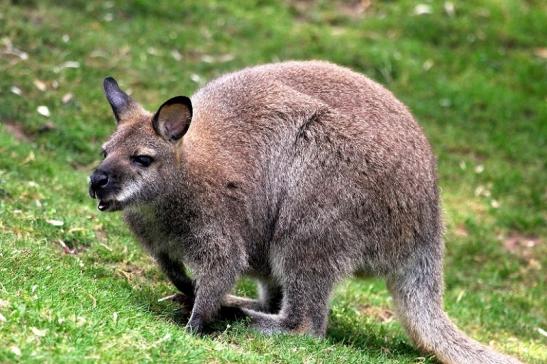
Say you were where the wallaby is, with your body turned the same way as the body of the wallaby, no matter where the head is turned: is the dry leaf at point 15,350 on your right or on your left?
on your left

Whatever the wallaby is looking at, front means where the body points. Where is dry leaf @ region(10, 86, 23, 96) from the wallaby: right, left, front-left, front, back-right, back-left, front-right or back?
front-right

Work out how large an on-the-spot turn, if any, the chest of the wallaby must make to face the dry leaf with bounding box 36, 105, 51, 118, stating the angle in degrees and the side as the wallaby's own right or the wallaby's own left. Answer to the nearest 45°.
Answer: approximately 45° to the wallaby's own right

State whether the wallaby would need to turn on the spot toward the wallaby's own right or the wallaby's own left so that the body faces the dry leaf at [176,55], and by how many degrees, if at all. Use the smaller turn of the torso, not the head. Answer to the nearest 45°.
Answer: approximately 90° to the wallaby's own right

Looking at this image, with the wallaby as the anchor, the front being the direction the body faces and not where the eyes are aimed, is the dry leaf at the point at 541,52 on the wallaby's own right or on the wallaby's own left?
on the wallaby's own right

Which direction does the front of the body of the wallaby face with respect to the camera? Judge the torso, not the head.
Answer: to the viewer's left
